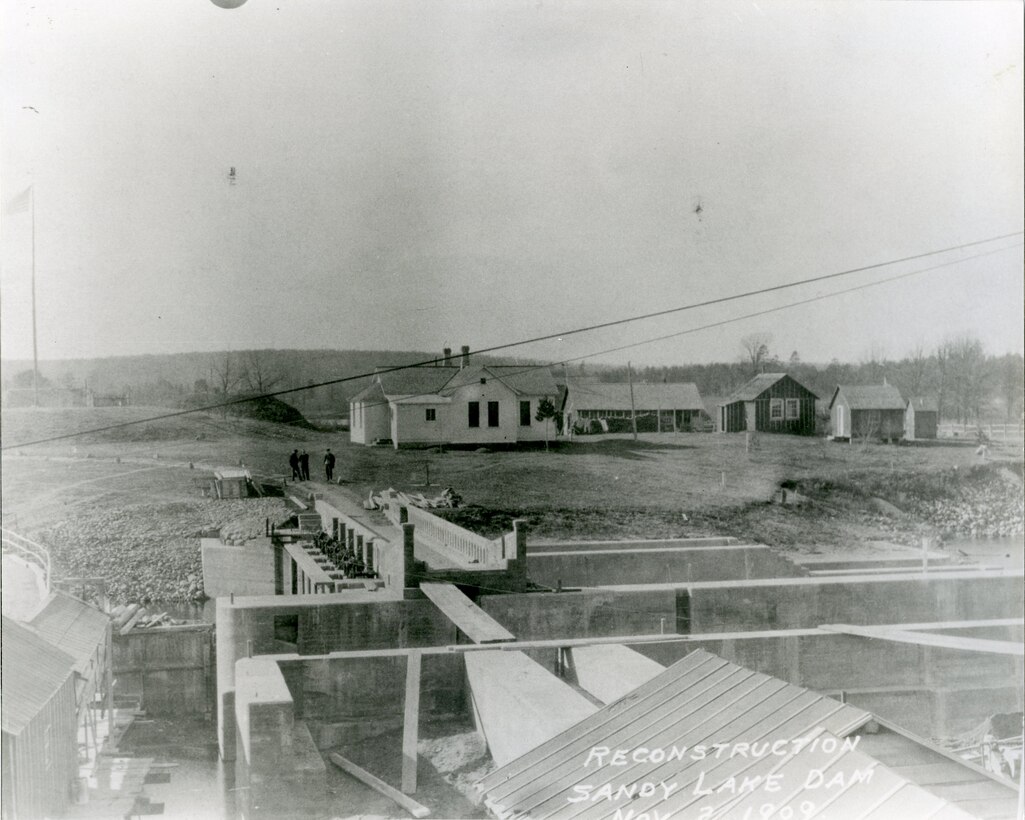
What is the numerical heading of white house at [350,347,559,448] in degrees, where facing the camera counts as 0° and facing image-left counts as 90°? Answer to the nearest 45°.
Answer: approximately 0°

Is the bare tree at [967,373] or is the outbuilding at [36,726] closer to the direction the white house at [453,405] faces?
the outbuilding

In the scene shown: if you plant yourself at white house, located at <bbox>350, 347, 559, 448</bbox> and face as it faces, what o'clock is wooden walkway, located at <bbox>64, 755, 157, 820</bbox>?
The wooden walkway is roughly at 12 o'clock from the white house.

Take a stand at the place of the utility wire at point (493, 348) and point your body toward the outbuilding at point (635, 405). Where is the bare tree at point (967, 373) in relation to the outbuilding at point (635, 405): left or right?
right

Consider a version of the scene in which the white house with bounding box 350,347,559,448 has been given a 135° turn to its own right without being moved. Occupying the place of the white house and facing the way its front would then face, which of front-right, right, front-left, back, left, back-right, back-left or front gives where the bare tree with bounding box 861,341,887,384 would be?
back-right

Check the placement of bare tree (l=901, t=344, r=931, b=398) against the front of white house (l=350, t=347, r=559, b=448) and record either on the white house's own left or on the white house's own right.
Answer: on the white house's own left

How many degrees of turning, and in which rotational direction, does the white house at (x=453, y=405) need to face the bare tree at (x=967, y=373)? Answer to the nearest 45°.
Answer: approximately 90° to its left
